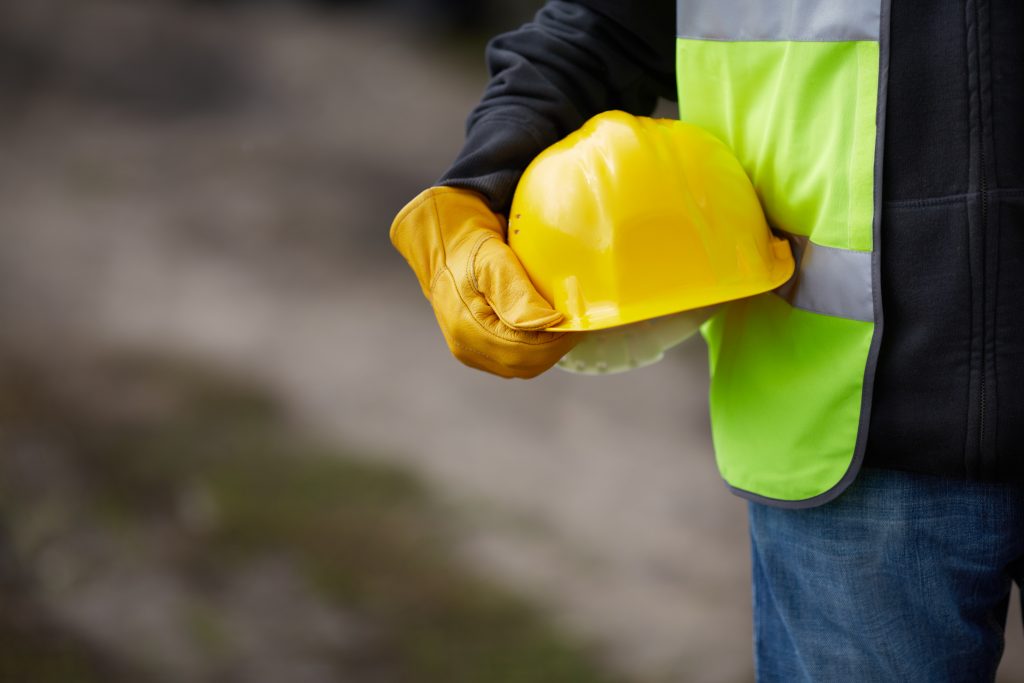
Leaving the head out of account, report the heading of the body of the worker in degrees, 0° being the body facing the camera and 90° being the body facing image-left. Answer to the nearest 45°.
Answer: approximately 0°
